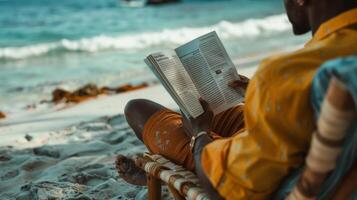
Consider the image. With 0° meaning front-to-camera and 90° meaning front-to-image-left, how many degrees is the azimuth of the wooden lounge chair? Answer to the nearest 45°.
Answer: approximately 135°

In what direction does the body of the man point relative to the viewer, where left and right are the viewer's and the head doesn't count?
facing away from the viewer and to the left of the viewer
